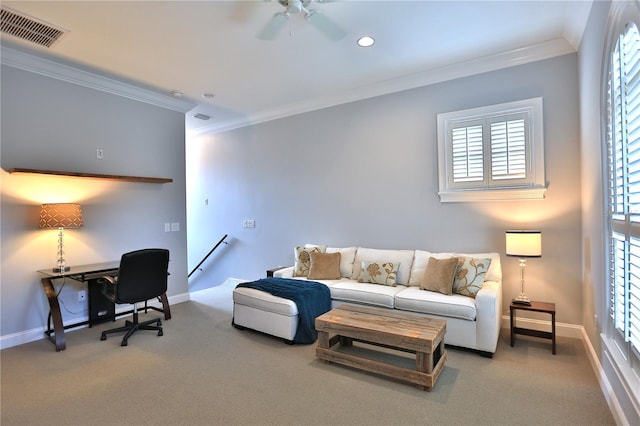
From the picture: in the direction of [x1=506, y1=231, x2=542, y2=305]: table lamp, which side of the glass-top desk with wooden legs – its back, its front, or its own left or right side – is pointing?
front

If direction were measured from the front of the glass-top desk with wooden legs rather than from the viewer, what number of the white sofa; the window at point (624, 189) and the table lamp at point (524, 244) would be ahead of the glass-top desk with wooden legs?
3

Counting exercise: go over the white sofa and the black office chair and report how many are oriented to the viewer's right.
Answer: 0

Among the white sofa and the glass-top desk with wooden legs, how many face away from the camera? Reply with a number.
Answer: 0

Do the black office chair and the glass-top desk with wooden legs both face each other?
yes

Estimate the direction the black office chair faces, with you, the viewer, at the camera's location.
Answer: facing away from the viewer and to the left of the viewer

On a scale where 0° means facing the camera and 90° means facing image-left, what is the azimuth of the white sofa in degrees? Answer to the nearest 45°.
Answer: approximately 45°

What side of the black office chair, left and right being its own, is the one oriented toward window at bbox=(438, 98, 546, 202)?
back

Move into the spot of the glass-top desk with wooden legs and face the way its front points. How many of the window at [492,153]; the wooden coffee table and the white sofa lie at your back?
0

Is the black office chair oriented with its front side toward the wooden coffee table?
no

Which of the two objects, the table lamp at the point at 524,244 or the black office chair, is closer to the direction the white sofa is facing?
the black office chair

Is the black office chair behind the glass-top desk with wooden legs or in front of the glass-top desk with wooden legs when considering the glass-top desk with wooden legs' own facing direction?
in front

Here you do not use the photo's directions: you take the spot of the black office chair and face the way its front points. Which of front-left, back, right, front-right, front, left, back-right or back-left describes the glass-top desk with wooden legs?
front

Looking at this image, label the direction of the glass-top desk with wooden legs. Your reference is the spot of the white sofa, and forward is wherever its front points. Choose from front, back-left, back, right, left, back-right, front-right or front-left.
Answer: front-right

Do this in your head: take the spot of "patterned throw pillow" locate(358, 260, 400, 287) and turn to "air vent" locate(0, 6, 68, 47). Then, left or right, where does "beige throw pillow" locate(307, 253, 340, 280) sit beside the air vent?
right

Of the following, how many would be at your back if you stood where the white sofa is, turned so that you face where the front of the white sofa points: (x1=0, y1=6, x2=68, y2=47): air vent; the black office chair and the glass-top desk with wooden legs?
0

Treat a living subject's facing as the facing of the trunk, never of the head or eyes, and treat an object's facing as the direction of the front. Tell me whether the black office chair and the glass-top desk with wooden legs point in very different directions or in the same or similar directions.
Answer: very different directions

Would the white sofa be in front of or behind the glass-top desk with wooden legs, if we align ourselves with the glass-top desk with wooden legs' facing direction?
in front

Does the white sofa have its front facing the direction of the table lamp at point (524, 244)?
no
